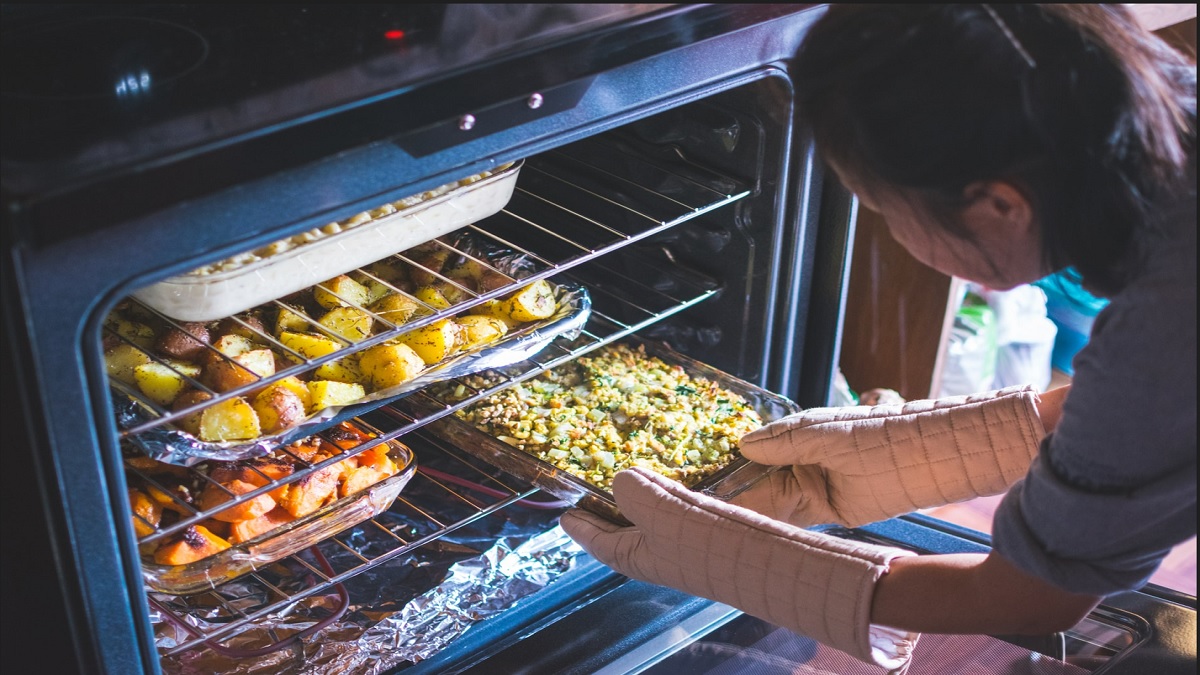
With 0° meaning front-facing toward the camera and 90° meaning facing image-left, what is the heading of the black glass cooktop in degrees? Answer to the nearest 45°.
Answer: approximately 315°

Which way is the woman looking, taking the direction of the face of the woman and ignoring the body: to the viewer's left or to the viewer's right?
to the viewer's left
